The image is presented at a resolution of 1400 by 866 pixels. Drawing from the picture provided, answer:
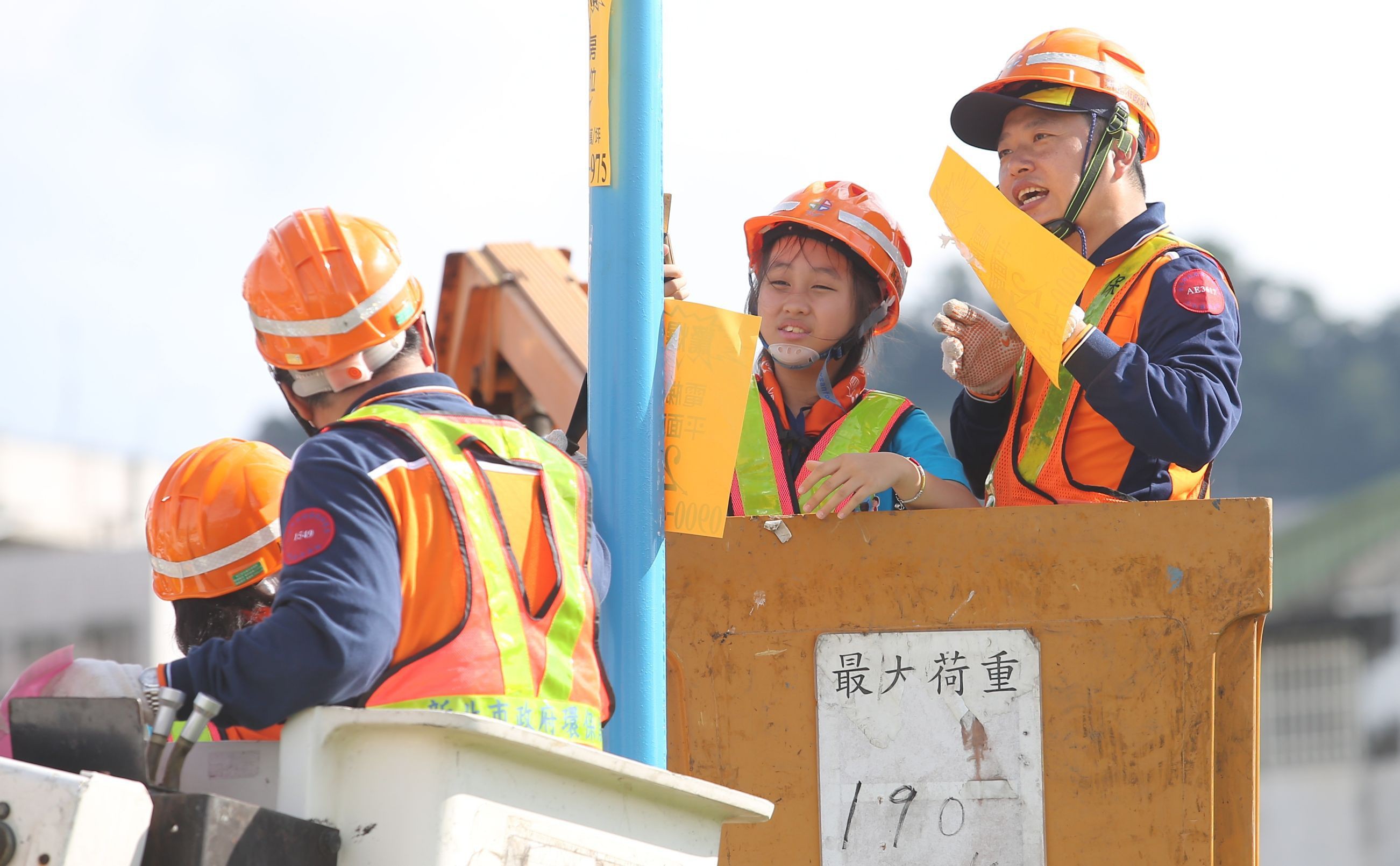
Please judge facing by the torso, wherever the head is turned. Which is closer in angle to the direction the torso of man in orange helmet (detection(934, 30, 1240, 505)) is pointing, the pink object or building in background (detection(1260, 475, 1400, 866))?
the pink object

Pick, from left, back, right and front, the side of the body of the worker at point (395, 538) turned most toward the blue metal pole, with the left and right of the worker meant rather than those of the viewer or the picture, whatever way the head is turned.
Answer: right

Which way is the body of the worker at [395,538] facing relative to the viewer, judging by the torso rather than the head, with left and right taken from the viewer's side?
facing away from the viewer and to the left of the viewer

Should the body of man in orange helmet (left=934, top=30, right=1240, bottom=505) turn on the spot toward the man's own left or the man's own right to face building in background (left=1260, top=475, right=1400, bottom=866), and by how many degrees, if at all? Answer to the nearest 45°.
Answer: approximately 135° to the man's own right

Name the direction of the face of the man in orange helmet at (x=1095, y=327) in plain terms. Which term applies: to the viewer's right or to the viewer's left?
to the viewer's left

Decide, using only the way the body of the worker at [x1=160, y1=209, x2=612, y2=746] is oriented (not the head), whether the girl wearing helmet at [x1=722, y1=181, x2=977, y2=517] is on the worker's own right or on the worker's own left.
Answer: on the worker's own right
